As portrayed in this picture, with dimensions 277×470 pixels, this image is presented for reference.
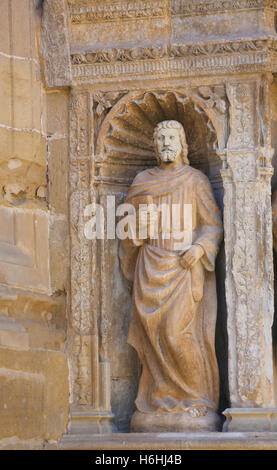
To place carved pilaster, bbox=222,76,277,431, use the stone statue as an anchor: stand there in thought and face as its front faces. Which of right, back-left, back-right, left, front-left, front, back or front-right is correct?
left

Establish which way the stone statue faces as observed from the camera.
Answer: facing the viewer
